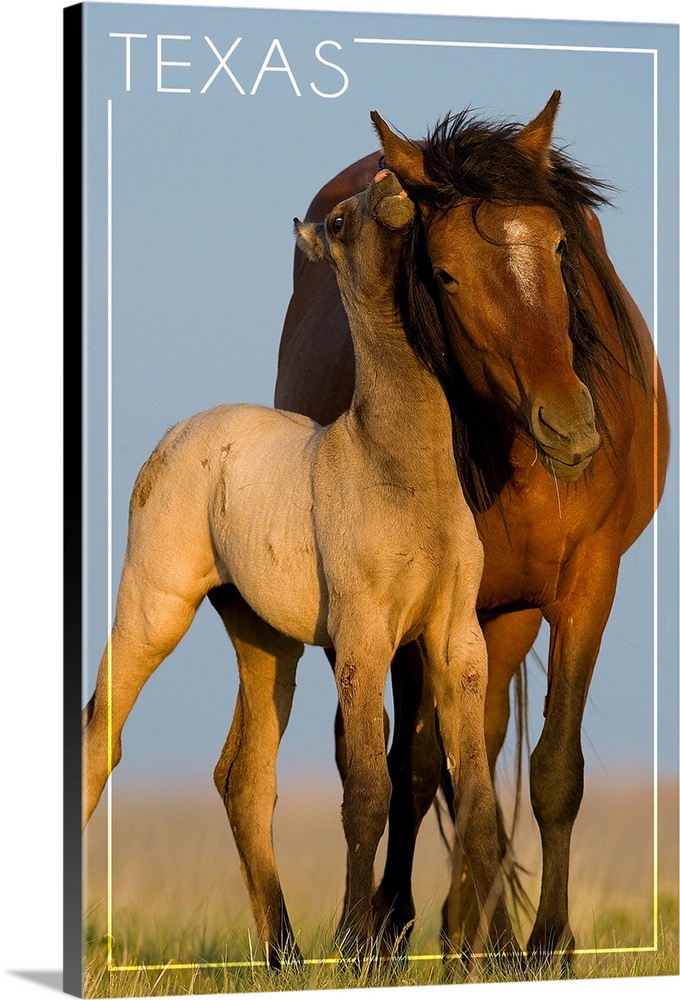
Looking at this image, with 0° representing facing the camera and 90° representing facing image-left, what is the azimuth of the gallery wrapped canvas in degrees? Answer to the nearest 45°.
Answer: approximately 315°
